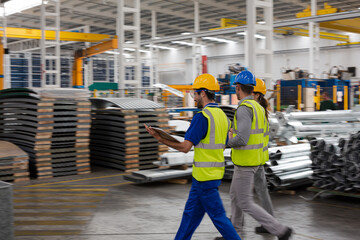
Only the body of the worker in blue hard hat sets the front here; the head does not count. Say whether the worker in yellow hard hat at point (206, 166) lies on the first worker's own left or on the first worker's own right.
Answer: on the first worker's own left

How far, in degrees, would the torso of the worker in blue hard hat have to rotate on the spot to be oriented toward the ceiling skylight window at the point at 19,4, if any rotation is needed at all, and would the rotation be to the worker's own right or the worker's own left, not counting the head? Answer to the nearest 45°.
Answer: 0° — they already face it

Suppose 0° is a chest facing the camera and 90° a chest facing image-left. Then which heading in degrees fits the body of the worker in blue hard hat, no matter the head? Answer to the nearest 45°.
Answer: approximately 135°

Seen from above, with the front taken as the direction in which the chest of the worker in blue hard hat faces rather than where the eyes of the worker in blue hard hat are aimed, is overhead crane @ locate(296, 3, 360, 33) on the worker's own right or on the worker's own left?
on the worker's own right

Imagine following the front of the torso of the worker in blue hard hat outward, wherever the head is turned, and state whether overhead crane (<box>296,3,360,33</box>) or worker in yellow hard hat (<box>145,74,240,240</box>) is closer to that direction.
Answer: the worker in yellow hard hat

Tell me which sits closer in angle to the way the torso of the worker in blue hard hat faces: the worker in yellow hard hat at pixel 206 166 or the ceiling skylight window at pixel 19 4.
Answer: the ceiling skylight window
